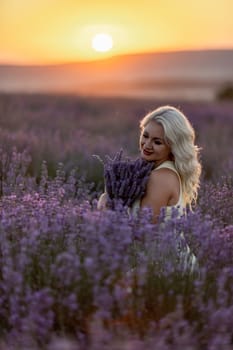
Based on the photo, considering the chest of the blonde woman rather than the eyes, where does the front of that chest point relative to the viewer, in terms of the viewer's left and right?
facing to the left of the viewer

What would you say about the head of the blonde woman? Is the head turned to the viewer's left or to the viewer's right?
to the viewer's left

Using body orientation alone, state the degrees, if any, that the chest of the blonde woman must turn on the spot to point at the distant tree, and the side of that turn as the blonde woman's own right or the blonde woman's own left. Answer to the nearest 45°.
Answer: approximately 90° to the blonde woman's own right
